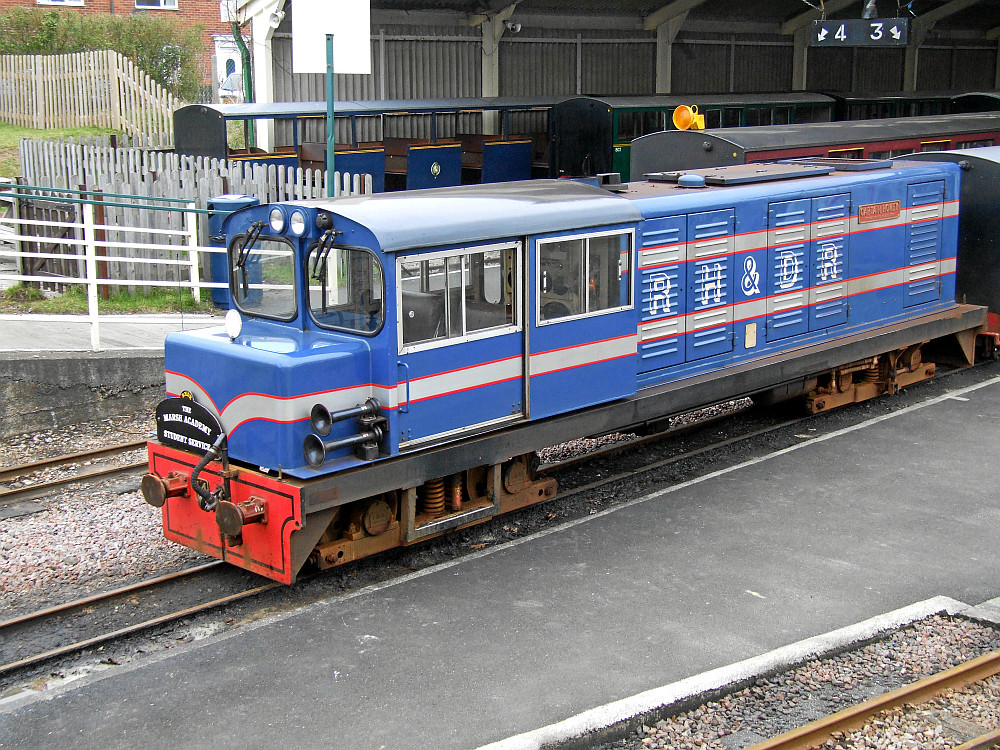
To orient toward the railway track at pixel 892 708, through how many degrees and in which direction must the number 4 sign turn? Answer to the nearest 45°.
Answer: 0° — it already faces it

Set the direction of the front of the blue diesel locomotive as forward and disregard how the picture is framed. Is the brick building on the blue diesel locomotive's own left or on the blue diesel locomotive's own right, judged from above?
on the blue diesel locomotive's own right

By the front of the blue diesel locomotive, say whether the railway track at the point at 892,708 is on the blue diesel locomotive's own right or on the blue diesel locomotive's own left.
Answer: on the blue diesel locomotive's own left

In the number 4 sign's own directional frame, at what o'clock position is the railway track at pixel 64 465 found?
The railway track is roughly at 1 o'clock from the number 4 sign.

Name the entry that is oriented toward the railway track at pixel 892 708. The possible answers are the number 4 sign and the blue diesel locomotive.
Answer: the number 4 sign

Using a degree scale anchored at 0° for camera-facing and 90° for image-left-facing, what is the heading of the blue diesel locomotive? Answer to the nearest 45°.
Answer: approximately 45°

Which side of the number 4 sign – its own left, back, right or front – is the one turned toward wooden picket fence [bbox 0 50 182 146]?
right

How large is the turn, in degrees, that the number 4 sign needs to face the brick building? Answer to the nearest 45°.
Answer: approximately 135° to its right

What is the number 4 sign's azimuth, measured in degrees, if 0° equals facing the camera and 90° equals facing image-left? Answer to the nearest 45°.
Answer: approximately 0°

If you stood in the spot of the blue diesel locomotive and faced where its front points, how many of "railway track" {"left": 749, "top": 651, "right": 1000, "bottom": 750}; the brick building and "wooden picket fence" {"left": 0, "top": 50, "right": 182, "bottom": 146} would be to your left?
1
